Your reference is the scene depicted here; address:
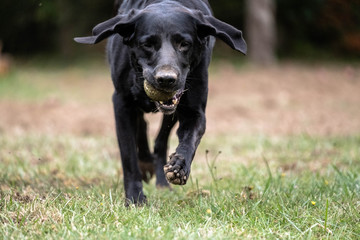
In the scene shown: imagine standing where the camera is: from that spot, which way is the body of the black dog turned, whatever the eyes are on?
toward the camera
